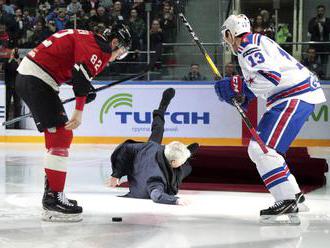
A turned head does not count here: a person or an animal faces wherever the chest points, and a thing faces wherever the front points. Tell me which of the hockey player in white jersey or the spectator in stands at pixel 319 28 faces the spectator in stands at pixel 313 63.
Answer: the spectator in stands at pixel 319 28

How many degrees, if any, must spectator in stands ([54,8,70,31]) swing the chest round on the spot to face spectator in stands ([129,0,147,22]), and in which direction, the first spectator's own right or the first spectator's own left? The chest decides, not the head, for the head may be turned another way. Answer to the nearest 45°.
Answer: approximately 90° to the first spectator's own left

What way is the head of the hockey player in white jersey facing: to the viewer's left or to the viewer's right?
to the viewer's left

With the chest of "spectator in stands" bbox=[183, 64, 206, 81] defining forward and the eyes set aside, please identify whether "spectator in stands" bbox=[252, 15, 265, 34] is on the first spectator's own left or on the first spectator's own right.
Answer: on the first spectator's own left

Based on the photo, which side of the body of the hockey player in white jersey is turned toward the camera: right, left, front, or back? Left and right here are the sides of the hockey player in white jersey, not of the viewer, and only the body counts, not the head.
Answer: left

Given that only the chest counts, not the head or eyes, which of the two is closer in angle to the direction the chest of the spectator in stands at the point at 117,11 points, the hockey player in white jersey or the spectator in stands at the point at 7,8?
the hockey player in white jersey

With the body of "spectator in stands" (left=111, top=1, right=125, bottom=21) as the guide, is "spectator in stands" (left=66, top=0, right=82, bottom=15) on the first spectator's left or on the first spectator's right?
on the first spectator's right

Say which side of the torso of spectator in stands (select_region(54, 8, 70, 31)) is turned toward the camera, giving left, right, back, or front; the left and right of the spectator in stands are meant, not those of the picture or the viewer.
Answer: front

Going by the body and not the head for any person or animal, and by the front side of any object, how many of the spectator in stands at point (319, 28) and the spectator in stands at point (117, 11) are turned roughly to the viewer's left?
0

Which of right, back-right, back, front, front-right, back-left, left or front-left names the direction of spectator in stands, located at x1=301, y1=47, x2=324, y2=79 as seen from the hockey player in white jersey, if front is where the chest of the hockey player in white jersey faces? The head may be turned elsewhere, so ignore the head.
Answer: right

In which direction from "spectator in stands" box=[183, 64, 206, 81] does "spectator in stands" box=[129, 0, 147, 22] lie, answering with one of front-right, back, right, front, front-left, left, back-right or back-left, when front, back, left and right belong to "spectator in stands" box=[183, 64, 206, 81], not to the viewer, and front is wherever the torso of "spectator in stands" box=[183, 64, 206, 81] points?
back-right

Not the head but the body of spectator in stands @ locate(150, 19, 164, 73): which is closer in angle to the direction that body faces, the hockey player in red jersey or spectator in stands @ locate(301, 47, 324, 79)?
the hockey player in red jersey

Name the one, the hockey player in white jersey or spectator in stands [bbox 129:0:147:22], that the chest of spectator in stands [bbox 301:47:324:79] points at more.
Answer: the hockey player in white jersey

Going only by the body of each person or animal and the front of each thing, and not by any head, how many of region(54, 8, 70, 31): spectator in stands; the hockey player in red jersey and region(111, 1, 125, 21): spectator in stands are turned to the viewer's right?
1

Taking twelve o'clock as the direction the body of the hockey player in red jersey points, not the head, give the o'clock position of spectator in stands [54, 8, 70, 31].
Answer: The spectator in stands is roughly at 9 o'clock from the hockey player in red jersey.

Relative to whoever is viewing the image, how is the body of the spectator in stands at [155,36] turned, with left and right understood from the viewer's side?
facing the viewer

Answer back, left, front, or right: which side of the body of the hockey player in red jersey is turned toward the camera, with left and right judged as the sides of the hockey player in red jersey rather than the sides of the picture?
right

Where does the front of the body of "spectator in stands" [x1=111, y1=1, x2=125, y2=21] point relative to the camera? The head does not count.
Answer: toward the camera

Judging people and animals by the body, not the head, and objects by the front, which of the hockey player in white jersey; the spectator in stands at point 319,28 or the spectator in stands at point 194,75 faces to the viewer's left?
the hockey player in white jersey

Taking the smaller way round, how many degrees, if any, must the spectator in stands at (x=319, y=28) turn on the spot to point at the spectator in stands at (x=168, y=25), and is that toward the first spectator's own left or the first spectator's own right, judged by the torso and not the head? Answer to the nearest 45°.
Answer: approximately 90° to the first spectator's own right
